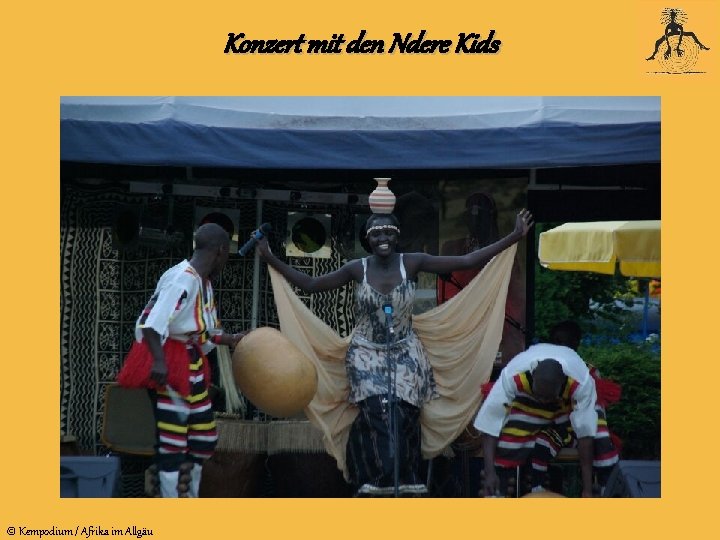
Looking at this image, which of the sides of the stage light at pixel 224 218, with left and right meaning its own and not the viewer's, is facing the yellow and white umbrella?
left

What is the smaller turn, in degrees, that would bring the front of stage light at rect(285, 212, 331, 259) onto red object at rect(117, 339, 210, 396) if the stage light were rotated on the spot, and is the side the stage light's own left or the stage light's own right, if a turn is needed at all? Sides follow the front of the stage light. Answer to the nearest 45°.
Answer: approximately 45° to the stage light's own right

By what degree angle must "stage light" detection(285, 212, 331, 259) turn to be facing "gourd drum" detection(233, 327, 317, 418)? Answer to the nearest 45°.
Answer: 0° — it already faces it

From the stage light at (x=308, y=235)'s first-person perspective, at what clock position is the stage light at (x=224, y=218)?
the stage light at (x=224, y=218) is roughly at 3 o'clock from the stage light at (x=308, y=235).

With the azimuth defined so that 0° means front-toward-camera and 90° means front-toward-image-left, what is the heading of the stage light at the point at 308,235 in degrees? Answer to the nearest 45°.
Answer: approximately 0°

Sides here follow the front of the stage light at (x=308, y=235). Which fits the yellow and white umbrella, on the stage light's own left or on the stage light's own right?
on the stage light's own left

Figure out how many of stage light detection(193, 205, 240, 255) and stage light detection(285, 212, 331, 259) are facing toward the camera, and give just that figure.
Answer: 2

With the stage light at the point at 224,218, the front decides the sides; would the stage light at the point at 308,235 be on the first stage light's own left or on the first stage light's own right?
on the first stage light's own left
